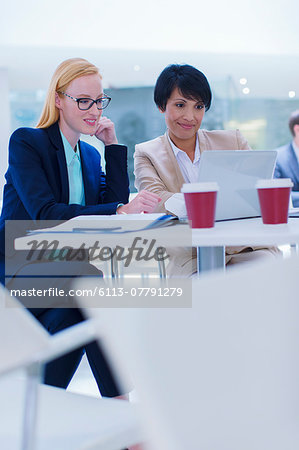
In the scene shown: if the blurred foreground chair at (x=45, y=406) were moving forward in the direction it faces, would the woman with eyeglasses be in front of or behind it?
in front

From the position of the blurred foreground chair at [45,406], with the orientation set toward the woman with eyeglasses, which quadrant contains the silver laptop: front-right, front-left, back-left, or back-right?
front-right

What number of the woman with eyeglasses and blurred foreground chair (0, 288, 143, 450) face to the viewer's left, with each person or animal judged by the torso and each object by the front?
0

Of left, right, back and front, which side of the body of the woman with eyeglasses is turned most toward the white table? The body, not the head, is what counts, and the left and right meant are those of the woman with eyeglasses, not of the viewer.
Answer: front

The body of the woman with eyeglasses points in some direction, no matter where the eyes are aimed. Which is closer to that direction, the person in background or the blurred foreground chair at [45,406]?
the blurred foreground chair

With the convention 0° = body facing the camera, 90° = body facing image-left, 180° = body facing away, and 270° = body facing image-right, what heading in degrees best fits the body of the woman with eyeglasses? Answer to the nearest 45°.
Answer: approximately 315°

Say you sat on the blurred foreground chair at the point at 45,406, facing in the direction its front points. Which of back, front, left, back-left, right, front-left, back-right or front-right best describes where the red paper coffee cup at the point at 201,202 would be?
front

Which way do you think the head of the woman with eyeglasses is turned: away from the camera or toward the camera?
toward the camera

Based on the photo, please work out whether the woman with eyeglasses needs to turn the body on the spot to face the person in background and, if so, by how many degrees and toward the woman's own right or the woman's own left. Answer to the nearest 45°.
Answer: approximately 90° to the woman's own left

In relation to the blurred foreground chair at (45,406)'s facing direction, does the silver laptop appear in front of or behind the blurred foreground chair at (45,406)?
in front

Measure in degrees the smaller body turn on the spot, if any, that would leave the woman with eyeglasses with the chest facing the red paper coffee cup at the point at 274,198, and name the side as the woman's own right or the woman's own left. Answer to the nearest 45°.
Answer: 0° — they already face it

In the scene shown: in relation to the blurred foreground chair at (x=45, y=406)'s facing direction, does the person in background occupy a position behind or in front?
in front
